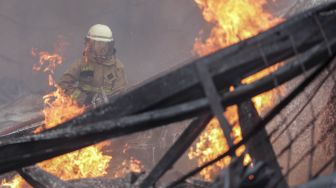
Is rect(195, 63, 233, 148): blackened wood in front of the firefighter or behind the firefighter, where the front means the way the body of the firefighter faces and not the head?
in front

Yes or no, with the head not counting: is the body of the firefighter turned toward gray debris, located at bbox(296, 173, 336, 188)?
yes

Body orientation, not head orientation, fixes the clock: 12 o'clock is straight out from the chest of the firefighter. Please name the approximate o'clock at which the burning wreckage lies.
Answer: The burning wreckage is roughly at 12 o'clock from the firefighter.

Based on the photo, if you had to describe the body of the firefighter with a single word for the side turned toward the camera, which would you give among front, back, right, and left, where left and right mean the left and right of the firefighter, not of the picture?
front

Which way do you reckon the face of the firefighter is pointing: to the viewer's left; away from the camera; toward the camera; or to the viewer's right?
toward the camera

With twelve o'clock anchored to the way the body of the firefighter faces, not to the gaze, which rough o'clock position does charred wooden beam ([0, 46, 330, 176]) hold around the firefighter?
The charred wooden beam is roughly at 12 o'clock from the firefighter.

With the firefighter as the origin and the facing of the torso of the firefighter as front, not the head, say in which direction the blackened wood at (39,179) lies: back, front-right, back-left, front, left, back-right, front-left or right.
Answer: front

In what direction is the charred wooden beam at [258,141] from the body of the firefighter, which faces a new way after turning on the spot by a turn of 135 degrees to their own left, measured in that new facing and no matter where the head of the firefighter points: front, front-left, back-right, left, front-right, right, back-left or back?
back-right

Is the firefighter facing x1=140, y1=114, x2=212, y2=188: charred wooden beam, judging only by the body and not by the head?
yes
